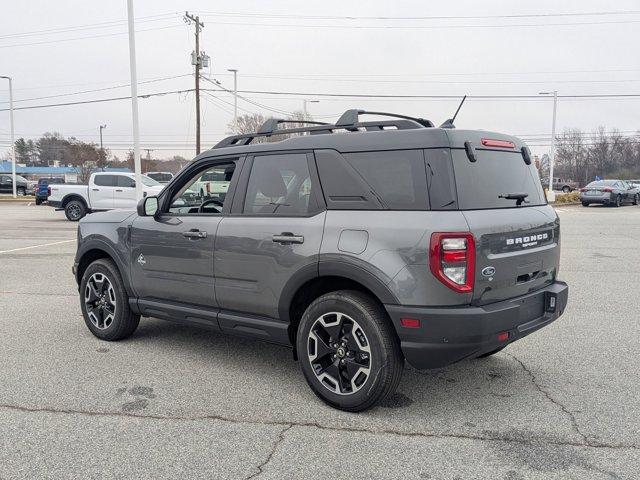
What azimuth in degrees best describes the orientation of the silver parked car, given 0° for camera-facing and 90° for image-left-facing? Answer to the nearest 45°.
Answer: approximately 225°

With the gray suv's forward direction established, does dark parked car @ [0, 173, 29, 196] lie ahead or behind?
ahead

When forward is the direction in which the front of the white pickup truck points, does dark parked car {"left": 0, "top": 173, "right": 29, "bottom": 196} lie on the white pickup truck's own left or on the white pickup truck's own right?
on the white pickup truck's own left

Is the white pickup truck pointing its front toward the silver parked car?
yes

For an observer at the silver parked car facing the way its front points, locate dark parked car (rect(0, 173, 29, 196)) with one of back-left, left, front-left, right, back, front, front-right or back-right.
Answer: back-left

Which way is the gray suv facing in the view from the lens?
facing away from the viewer and to the left of the viewer

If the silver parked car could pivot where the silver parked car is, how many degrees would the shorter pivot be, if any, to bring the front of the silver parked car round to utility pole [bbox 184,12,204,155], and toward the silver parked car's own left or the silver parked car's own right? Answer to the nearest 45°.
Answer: approximately 135° to the silver parked car's own left

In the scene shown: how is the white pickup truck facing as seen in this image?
to the viewer's right

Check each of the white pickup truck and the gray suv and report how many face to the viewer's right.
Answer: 1

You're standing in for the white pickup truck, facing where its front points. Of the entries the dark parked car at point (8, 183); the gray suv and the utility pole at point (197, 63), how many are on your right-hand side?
1

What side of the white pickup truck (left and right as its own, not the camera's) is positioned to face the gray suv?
right

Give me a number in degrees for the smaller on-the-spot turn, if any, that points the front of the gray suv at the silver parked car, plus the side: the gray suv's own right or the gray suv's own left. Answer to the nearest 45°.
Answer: approximately 90° to the gray suv's own right
